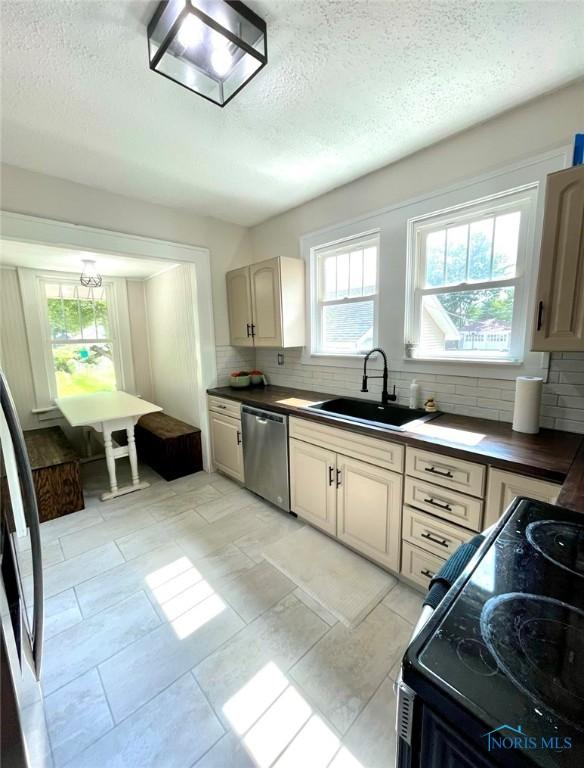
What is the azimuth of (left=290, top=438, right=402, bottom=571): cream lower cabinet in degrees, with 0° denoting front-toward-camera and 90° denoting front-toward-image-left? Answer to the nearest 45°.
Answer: approximately 45°

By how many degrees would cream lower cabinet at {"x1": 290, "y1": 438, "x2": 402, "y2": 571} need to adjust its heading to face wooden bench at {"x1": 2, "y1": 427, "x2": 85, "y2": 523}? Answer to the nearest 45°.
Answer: approximately 45° to its right

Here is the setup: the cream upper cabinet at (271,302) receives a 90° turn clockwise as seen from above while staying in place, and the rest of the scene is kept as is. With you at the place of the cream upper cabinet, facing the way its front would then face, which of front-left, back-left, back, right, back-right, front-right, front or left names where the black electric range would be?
back-left

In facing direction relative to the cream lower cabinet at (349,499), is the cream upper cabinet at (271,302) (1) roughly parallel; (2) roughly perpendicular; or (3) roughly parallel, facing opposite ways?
roughly parallel

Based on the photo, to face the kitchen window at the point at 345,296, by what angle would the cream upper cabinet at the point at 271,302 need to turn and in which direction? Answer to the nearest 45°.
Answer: approximately 135° to its left

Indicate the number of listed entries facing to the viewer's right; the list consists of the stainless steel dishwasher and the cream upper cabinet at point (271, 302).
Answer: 0

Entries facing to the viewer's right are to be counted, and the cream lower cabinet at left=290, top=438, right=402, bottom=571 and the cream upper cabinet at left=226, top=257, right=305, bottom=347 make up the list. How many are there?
0

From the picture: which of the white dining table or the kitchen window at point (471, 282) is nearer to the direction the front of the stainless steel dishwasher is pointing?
the white dining table

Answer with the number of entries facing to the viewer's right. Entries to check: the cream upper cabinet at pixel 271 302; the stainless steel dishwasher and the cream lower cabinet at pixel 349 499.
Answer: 0

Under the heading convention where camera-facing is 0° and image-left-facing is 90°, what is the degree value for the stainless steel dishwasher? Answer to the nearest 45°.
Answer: approximately 45°

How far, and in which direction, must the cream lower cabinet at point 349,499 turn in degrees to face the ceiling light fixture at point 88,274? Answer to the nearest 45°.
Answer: approximately 45° to its right

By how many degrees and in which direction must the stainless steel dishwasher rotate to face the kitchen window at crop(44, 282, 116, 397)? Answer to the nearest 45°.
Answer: approximately 90° to its right

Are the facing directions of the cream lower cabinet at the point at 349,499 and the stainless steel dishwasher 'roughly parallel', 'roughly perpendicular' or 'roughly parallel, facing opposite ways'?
roughly parallel

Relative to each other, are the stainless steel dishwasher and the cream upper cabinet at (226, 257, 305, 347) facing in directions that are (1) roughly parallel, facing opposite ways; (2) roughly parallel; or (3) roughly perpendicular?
roughly parallel

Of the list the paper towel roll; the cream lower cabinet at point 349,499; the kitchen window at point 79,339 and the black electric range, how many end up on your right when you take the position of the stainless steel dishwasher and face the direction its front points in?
1

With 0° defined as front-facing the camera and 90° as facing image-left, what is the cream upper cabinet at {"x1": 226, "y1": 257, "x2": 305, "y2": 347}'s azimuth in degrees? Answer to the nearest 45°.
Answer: approximately 45°
